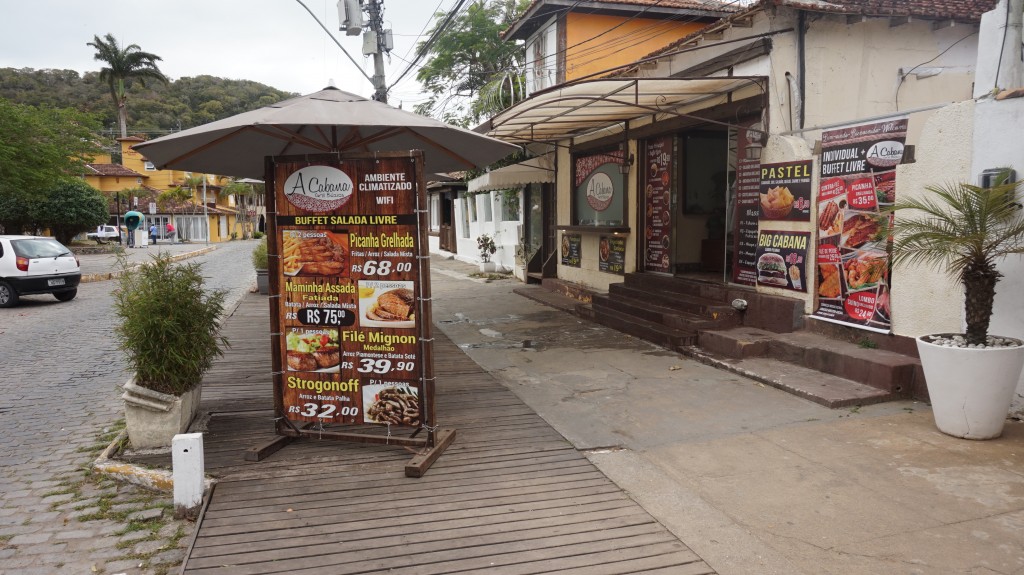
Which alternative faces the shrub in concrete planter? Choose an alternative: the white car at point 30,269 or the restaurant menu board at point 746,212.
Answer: the restaurant menu board

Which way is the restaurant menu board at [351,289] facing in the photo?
toward the camera

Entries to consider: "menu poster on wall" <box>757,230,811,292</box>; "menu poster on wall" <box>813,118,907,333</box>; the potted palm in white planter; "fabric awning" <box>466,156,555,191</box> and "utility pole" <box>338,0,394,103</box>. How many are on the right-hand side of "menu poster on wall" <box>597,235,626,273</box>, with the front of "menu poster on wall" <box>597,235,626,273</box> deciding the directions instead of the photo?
2

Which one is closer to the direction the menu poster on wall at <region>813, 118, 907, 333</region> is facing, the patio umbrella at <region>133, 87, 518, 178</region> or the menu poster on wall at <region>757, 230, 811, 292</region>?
the patio umbrella

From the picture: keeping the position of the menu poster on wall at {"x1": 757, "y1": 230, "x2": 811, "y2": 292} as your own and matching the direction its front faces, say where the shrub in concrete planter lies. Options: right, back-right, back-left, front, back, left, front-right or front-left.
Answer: front

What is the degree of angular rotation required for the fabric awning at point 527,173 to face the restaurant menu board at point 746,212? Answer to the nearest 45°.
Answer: approximately 45° to its left

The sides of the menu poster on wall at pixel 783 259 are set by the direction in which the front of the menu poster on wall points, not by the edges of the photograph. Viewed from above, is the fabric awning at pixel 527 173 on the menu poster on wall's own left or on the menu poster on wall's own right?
on the menu poster on wall's own right

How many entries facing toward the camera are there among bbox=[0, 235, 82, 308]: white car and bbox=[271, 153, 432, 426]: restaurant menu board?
1

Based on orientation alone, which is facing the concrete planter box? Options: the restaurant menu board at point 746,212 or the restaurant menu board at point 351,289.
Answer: the restaurant menu board at point 746,212

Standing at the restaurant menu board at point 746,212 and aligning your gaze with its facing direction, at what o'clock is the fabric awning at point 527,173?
The fabric awning is roughly at 3 o'clock from the restaurant menu board.

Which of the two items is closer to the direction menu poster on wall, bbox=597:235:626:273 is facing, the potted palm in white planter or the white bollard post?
the white bollard post

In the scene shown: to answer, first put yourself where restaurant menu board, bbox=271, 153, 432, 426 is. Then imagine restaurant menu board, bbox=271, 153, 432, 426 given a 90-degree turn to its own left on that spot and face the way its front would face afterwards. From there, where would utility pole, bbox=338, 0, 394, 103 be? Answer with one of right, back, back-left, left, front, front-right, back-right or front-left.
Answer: left

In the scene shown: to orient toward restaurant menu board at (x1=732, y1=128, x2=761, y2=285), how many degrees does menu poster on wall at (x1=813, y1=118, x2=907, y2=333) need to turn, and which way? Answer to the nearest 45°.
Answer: approximately 90° to its right

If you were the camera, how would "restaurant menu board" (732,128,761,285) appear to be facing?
facing the viewer and to the left of the viewer

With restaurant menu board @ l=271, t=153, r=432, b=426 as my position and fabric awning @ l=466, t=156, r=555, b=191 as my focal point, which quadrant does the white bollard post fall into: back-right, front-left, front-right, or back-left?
back-left

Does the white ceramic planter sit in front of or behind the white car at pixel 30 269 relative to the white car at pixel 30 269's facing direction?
behind

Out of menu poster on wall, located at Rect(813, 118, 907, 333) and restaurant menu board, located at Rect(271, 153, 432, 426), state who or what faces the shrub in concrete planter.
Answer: the menu poster on wall

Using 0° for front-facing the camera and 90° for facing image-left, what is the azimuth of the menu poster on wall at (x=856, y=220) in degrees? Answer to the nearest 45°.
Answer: approximately 45°

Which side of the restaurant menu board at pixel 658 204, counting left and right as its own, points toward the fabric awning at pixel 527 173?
right

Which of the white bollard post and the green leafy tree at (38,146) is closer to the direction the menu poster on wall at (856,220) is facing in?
the white bollard post

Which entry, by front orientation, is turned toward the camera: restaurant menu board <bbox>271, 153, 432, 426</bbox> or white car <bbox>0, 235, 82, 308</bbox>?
the restaurant menu board
